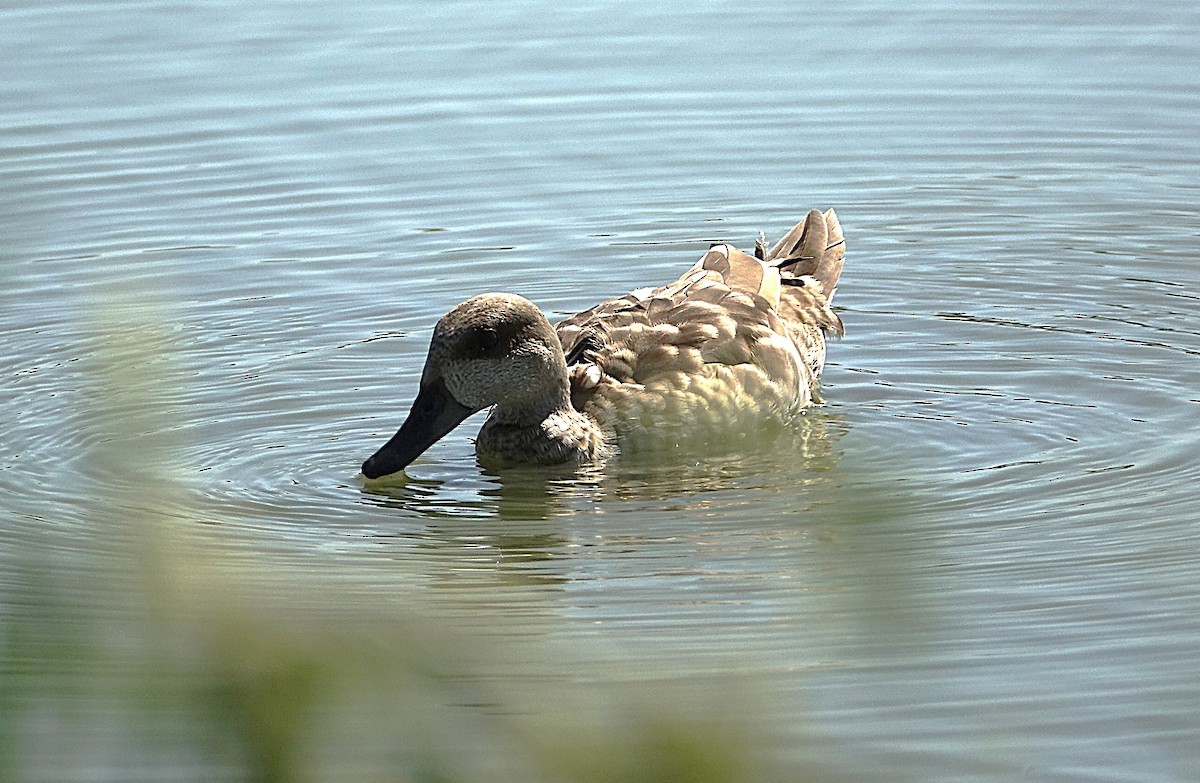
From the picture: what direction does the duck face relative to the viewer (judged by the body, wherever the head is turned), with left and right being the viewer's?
facing the viewer and to the left of the viewer

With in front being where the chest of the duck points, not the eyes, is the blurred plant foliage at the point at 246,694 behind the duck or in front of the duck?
in front
